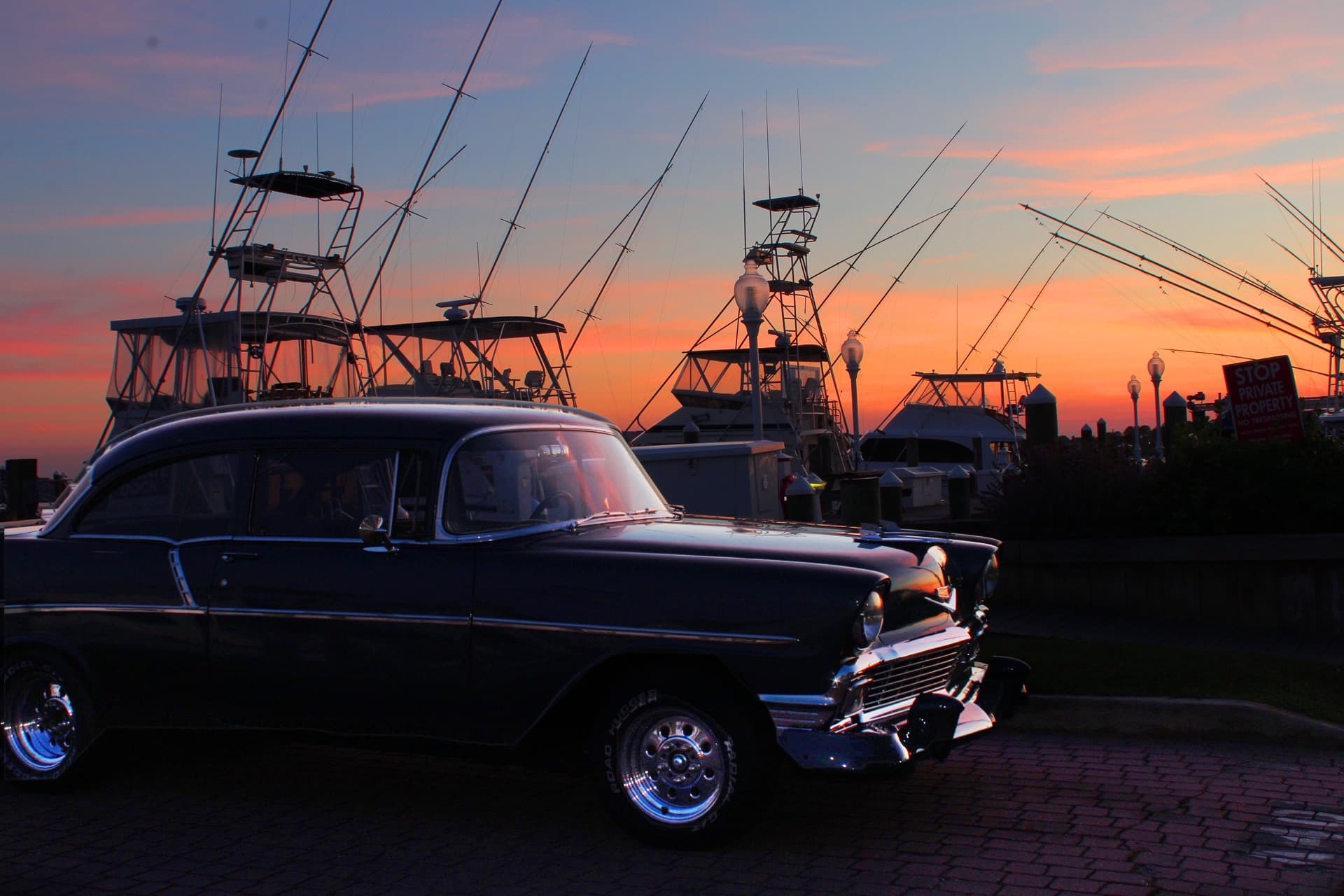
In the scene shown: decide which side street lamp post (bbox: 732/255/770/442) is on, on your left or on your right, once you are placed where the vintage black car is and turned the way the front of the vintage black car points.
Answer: on your left

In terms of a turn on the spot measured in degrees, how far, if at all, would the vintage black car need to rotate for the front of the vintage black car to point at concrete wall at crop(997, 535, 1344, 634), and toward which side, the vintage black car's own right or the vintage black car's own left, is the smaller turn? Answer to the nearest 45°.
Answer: approximately 90° to the vintage black car's own left

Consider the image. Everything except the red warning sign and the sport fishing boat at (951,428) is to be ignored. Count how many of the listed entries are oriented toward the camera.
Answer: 1

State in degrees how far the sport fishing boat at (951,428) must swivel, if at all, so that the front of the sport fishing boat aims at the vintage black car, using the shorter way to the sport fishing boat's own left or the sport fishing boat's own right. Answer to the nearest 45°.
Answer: approximately 90° to the sport fishing boat's own left

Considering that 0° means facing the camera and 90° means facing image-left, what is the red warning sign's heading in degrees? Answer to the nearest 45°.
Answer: approximately 0°

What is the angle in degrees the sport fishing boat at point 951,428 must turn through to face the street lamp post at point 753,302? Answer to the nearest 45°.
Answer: approximately 90° to its left

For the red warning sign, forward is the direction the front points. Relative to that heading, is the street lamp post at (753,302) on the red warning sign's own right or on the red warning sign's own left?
on the red warning sign's own right

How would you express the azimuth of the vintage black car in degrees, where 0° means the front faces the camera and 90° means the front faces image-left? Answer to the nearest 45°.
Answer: approximately 315°

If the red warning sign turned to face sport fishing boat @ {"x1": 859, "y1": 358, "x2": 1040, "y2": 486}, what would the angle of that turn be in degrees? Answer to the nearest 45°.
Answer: approximately 180°
